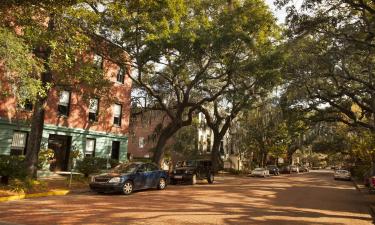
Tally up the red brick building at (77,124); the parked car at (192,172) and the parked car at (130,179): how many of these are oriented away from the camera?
0

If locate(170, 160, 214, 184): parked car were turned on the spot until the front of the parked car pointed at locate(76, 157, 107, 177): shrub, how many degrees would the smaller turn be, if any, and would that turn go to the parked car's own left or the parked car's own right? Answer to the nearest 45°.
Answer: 0° — it already faces it

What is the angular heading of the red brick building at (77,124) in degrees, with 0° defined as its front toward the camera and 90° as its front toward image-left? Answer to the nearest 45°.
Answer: approximately 315°

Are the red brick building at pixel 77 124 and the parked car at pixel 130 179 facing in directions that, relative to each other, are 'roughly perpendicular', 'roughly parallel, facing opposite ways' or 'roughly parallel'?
roughly perpendicular

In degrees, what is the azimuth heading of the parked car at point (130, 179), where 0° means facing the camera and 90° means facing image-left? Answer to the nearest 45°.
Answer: approximately 45°

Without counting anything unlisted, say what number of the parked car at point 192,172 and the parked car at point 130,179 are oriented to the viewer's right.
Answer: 0

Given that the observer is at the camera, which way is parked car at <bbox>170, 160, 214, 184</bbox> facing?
facing the viewer and to the left of the viewer

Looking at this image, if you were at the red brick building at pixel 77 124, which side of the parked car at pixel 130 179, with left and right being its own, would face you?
right

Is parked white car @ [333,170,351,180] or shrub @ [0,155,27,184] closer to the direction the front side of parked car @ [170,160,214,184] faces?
the shrub
